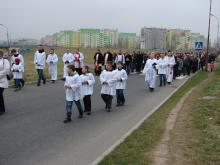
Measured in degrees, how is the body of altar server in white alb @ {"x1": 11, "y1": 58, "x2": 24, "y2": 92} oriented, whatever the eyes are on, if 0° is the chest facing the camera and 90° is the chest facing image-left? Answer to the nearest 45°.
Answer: approximately 45°

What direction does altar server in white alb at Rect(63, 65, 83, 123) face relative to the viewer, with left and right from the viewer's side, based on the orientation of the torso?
facing the viewer and to the left of the viewer

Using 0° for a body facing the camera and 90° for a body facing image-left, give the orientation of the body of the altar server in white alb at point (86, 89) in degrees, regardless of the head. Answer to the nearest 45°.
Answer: approximately 45°

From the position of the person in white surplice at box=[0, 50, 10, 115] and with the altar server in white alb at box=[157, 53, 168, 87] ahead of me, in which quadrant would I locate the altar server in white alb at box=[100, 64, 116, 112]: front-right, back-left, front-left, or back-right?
front-right

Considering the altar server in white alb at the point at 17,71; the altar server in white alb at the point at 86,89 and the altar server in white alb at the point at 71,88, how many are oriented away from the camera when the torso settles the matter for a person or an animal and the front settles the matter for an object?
0

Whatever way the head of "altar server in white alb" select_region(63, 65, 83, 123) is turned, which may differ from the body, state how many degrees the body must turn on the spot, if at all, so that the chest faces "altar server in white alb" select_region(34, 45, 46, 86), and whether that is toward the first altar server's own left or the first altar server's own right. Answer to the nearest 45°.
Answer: approximately 135° to the first altar server's own right

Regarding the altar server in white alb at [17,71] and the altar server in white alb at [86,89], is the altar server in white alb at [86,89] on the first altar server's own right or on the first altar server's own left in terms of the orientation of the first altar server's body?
on the first altar server's own left
